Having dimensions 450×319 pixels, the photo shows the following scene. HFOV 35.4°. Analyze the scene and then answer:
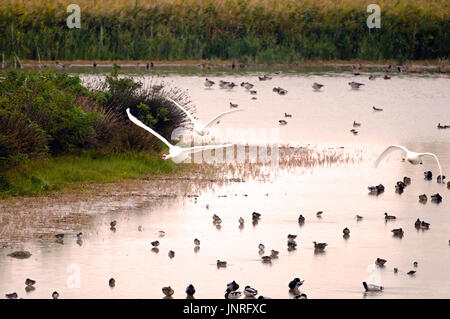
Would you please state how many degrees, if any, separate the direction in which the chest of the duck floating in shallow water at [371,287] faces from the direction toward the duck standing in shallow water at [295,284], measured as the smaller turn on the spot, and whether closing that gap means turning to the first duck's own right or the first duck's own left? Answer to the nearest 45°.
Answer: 0° — it already faces it

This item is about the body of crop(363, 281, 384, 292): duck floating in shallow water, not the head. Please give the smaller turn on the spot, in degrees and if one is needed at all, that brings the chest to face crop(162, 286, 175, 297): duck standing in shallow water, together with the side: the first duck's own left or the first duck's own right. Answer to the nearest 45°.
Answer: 0° — it already faces it

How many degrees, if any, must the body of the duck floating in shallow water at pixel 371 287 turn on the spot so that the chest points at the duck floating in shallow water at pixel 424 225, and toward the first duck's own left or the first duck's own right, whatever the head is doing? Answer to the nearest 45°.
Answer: approximately 90° to the first duck's own right

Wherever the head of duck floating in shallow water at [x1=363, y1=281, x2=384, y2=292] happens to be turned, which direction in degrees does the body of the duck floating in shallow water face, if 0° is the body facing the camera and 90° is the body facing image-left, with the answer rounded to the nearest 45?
approximately 90°
